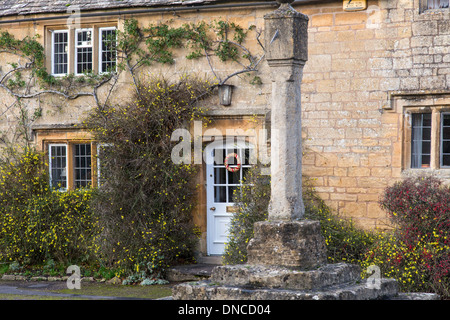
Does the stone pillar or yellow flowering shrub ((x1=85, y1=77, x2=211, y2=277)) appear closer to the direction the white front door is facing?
the stone pillar

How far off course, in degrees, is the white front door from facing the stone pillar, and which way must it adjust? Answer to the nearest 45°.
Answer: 0° — it already faces it

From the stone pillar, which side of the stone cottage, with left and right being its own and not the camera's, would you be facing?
front

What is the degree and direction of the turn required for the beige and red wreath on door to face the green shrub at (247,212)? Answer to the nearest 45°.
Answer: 0° — it already faces it

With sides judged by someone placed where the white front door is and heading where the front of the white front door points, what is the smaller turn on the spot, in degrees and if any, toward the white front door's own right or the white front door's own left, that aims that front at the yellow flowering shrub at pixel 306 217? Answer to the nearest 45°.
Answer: approximately 45° to the white front door's own left

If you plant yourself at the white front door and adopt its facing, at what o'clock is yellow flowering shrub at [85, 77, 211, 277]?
The yellow flowering shrub is roughly at 2 o'clock from the white front door.

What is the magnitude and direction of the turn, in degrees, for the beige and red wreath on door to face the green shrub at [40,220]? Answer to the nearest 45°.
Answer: approximately 90° to its right

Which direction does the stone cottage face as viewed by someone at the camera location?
facing the viewer

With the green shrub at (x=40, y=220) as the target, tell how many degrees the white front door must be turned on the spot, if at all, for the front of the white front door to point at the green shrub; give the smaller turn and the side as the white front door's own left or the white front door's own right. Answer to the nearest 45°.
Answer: approximately 90° to the white front door's own right

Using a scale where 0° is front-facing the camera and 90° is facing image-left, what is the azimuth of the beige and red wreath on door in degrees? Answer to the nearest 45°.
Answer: approximately 0°

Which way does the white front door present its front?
toward the camera
